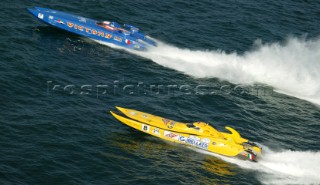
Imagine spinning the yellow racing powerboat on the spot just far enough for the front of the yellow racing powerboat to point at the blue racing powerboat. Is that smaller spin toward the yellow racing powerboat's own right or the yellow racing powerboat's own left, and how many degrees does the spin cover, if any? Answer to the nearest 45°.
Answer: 0° — it already faces it

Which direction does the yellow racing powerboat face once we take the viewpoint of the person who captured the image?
facing away from the viewer and to the left of the viewer
